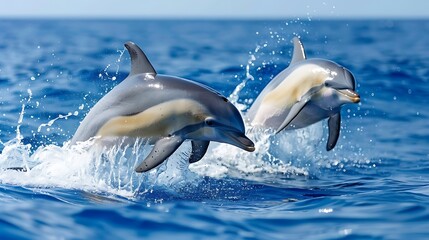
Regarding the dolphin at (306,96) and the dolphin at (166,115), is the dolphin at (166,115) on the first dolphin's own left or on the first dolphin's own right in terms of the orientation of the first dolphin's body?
on the first dolphin's own right

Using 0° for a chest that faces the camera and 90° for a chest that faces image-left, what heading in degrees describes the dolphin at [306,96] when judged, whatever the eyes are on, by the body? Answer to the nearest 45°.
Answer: approximately 315°
